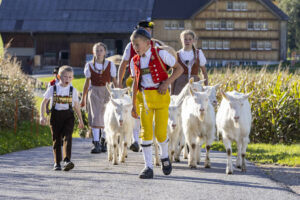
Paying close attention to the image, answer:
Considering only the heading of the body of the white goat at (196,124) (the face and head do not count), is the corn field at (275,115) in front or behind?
behind

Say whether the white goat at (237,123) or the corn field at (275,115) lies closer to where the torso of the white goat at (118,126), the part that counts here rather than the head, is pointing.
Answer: the white goat

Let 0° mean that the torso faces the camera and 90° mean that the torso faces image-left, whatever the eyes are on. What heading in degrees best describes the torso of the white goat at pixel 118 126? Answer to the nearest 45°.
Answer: approximately 0°

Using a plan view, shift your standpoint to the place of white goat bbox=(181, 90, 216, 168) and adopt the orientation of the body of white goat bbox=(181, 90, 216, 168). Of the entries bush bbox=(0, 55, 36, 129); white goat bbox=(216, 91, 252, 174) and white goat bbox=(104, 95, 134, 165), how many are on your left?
1

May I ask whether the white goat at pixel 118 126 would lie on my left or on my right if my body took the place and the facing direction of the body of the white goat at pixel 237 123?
on my right

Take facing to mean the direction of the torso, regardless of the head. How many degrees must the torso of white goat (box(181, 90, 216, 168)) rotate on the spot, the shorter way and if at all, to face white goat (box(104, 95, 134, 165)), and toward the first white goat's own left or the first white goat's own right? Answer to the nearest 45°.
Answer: approximately 90° to the first white goat's own right

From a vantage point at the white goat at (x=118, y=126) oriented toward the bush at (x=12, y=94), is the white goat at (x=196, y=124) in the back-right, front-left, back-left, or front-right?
back-right
